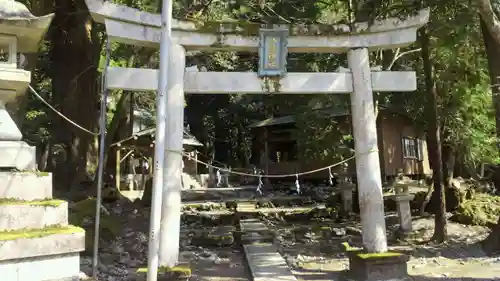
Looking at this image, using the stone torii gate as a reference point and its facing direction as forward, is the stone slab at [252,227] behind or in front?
behind

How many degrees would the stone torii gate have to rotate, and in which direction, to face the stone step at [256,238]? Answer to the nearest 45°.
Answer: approximately 180°

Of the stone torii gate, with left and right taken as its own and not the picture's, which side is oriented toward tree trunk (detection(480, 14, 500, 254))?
left

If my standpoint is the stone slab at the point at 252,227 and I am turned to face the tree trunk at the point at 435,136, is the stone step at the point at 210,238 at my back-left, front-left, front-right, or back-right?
back-right

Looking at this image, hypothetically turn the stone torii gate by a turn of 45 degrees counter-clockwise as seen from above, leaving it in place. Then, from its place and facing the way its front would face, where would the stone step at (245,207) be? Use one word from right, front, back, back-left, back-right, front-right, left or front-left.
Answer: back-left

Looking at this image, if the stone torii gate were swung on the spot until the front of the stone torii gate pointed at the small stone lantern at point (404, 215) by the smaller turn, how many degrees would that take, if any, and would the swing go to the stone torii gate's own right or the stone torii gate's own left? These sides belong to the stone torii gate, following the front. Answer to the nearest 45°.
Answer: approximately 135° to the stone torii gate's own left

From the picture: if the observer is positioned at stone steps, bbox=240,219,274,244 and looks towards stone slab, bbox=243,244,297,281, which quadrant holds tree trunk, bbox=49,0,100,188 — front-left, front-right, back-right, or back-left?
back-right

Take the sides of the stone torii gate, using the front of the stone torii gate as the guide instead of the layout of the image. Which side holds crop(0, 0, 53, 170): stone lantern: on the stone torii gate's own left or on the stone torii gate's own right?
on the stone torii gate's own right

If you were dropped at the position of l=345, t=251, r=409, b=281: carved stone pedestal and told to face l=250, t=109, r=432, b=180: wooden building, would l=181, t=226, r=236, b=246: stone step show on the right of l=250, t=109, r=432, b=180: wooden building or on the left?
left

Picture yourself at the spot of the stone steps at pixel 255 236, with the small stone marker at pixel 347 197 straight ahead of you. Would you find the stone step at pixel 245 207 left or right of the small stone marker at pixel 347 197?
left

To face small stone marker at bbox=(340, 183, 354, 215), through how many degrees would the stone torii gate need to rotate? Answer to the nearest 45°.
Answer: approximately 180°

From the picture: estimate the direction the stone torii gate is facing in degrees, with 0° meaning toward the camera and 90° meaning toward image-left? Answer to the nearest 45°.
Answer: approximately 0°

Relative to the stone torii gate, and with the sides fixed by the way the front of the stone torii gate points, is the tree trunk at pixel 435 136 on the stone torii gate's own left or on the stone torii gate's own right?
on the stone torii gate's own left
